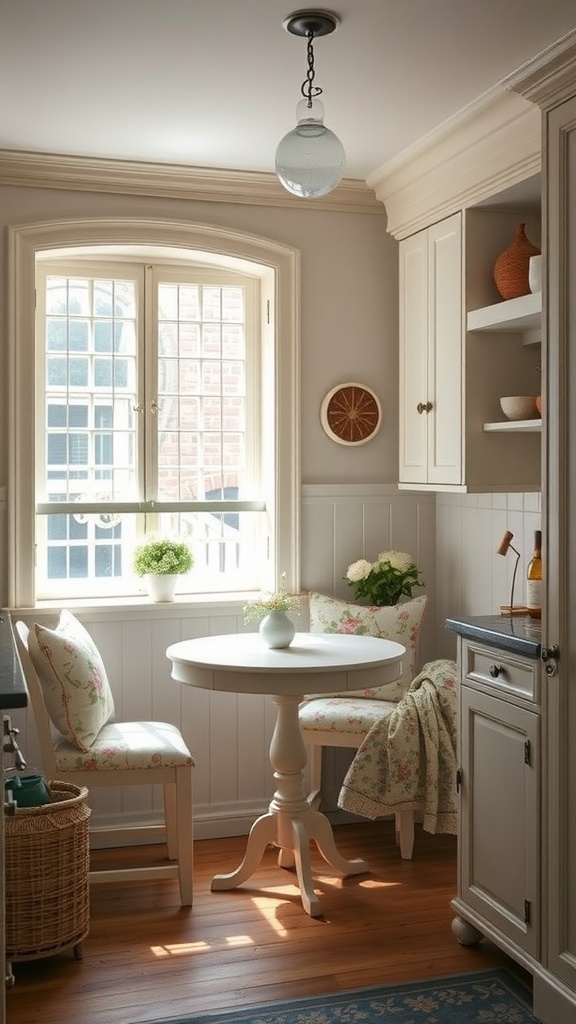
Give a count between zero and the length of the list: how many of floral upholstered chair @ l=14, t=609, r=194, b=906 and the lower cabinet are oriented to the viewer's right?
1

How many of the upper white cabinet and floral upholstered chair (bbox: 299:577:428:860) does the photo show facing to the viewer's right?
0

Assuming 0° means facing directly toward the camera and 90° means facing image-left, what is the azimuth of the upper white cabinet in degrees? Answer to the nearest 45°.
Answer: approximately 45°

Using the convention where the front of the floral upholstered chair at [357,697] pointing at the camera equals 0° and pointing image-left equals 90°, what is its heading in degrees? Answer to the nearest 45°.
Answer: approximately 45°

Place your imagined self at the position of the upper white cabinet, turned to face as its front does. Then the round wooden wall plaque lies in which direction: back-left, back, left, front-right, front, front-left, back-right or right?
right

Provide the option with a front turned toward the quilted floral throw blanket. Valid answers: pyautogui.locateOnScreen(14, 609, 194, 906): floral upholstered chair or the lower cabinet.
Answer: the floral upholstered chair

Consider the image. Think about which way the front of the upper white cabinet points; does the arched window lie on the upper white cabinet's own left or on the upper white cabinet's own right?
on the upper white cabinet's own right

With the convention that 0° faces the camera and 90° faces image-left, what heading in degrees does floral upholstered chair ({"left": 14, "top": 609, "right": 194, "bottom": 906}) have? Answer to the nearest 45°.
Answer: approximately 270°

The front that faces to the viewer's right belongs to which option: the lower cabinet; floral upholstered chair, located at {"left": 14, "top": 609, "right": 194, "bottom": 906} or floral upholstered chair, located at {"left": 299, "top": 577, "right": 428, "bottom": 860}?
floral upholstered chair, located at {"left": 14, "top": 609, "right": 194, "bottom": 906}

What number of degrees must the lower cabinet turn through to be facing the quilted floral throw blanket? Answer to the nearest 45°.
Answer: approximately 90° to its right
